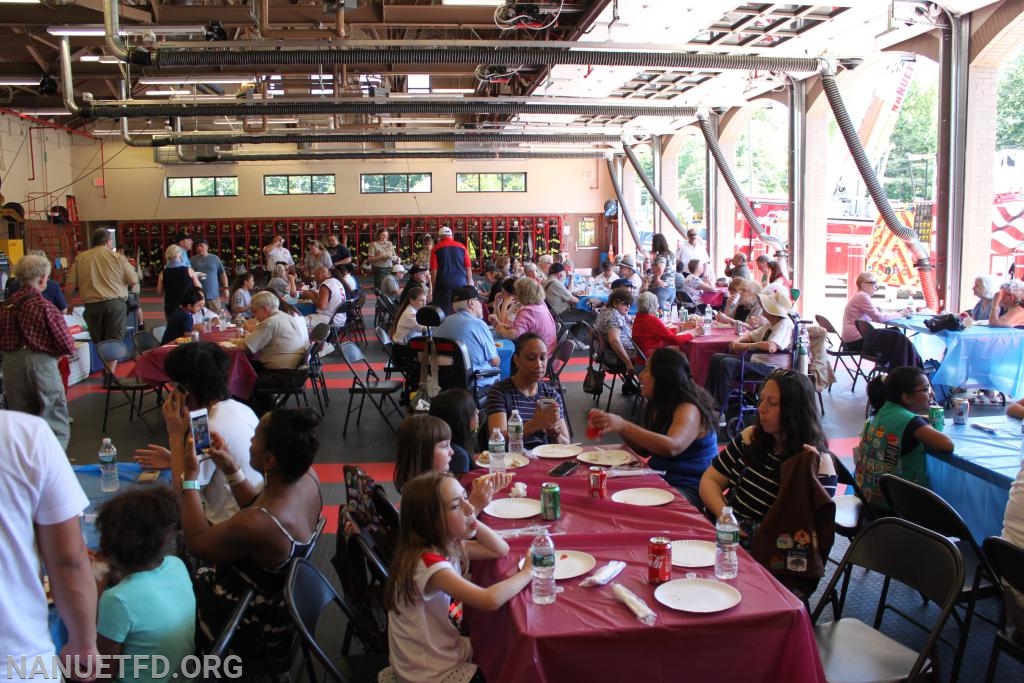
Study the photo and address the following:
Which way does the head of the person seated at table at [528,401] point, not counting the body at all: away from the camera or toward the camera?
toward the camera

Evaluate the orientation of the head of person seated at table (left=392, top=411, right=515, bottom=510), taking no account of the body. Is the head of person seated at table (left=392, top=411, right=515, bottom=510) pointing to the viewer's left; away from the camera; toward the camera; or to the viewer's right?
to the viewer's right

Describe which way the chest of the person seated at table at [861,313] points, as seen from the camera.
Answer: to the viewer's right

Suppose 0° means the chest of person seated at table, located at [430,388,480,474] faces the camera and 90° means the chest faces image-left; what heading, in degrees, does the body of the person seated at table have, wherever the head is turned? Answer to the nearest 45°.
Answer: approximately 270°

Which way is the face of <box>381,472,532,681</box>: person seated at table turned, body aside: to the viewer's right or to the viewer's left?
to the viewer's right

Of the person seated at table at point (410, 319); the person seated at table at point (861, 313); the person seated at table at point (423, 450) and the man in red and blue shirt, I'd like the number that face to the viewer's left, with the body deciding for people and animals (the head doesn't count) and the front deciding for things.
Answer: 0

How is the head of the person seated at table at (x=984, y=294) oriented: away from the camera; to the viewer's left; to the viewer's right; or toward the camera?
to the viewer's left

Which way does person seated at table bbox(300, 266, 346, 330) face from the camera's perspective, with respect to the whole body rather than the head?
to the viewer's left

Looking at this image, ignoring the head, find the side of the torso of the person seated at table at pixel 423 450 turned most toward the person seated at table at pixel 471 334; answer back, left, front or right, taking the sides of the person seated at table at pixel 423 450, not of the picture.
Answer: left

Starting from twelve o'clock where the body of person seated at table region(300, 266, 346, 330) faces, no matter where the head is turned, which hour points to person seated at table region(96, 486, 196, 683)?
person seated at table region(96, 486, 196, 683) is roughly at 9 o'clock from person seated at table region(300, 266, 346, 330).

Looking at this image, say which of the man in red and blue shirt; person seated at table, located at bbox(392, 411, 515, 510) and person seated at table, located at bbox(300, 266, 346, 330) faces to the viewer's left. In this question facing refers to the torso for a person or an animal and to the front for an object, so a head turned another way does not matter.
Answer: person seated at table, located at bbox(300, 266, 346, 330)

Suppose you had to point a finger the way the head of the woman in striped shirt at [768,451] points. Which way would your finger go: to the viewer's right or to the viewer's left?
to the viewer's left

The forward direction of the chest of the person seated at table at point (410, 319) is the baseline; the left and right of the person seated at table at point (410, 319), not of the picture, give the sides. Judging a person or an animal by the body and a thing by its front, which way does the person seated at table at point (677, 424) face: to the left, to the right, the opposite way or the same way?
the opposite way

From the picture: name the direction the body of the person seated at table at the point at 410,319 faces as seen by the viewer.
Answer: to the viewer's right
